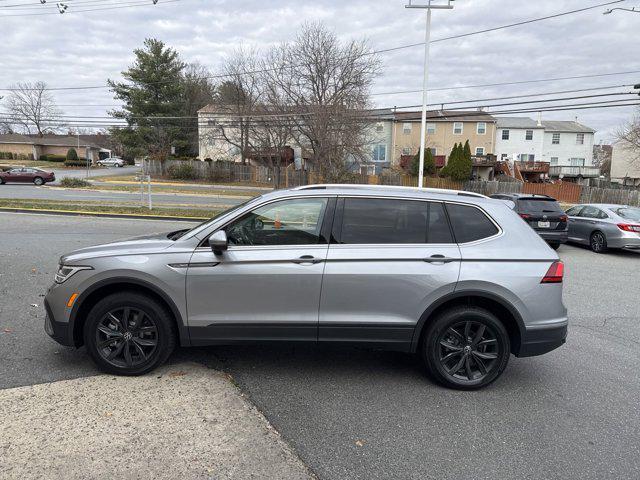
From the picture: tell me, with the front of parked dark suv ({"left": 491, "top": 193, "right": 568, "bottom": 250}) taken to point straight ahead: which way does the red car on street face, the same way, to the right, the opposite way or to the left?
to the left

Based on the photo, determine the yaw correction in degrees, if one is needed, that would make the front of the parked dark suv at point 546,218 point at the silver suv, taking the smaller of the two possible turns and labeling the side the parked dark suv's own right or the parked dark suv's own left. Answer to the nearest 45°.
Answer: approximately 135° to the parked dark suv's own left

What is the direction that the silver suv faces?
to the viewer's left

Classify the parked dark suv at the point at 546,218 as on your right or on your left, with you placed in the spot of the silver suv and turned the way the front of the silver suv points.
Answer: on your right

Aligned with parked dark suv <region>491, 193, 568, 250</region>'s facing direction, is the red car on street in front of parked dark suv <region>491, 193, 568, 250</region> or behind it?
in front

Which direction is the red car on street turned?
to the viewer's left

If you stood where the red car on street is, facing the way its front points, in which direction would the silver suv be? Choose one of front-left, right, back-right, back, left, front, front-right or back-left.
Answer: left

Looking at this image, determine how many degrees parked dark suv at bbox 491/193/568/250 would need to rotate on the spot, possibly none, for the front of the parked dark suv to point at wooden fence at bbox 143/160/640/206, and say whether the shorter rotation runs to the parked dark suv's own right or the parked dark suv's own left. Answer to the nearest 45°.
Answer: approximately 45° to the parked dark suv's own right

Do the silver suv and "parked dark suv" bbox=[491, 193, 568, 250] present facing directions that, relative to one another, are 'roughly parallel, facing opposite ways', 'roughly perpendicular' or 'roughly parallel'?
roughly perpendicular

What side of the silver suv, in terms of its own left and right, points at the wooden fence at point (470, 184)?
right

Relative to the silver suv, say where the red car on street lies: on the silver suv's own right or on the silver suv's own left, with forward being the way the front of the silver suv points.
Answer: on the silver suv's own right

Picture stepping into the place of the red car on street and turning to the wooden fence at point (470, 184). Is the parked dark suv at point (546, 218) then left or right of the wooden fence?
right
